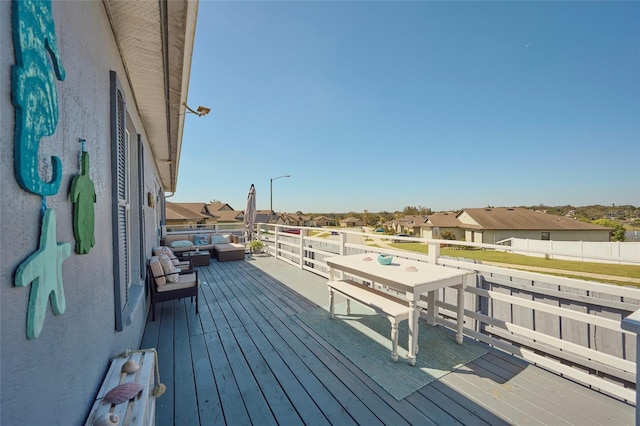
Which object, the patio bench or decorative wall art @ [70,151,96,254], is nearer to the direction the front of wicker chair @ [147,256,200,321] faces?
the patio bench

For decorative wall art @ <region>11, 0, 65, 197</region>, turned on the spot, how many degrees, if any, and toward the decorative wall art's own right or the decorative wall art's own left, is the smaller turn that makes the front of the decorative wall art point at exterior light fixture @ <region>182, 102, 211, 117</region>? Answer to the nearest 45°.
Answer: approximately 90° to the decorative wall art's own left

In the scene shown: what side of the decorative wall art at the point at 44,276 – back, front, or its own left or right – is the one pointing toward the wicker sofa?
left

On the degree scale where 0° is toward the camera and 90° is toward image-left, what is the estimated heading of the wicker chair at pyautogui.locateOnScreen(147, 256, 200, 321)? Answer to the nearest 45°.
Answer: approximately 270°

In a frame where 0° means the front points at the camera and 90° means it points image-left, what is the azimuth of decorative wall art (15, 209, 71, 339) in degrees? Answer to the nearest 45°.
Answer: approximately 315°

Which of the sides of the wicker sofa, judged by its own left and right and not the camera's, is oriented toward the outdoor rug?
front

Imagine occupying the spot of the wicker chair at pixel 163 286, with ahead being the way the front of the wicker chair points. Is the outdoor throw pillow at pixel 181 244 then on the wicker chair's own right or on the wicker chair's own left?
on the wicker chair's own left

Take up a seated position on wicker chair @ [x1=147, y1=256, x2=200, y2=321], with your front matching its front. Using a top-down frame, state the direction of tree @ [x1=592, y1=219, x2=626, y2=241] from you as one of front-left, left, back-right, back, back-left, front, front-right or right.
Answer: front
